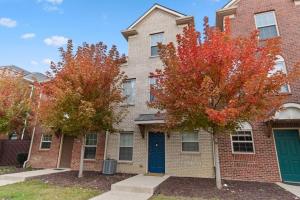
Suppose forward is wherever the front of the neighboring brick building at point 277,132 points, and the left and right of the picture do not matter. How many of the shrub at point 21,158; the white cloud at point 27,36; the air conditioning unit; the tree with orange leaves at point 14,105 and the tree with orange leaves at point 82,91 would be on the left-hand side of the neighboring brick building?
0

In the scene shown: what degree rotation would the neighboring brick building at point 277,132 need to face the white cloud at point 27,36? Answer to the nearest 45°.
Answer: approximately 90° to its right

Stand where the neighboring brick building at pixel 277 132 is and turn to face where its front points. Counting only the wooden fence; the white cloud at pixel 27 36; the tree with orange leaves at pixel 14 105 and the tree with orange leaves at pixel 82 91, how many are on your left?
0

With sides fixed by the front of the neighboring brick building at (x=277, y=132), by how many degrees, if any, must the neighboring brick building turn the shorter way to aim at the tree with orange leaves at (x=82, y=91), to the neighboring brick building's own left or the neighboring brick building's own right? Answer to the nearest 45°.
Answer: approximately 45° to the neighboring brick building's own right

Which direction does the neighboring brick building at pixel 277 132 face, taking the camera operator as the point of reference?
facing the viewer

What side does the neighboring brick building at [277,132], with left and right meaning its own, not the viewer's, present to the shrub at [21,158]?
right

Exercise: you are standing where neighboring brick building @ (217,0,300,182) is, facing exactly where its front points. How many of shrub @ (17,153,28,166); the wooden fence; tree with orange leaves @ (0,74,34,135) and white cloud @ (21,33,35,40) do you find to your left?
0

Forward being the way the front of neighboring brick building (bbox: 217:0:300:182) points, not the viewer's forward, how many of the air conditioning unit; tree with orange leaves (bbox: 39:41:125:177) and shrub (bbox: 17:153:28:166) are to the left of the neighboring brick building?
0

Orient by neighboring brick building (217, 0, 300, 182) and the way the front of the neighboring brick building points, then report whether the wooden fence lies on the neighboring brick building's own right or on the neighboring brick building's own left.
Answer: on the neighboring brick building's own right

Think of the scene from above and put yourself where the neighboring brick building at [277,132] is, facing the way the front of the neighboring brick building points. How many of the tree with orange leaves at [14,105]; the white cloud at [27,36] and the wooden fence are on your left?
0

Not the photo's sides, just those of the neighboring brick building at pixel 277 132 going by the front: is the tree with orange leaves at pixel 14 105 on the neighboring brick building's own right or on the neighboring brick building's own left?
on the neighboring brick building's own right

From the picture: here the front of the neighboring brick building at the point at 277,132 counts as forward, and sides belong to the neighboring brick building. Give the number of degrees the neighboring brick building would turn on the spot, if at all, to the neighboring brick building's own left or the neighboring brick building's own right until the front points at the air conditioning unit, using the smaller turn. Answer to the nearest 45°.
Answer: approximately 90° to the neighboring brick building's own right
